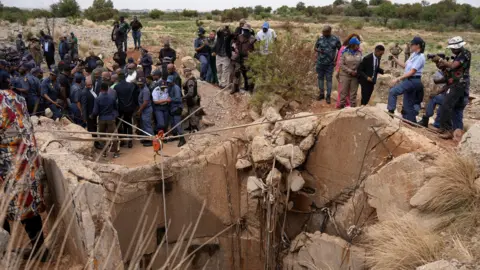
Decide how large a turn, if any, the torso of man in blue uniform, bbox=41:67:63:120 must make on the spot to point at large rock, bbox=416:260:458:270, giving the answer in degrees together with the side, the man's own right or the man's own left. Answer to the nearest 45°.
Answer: approximately 45° to the man's own right

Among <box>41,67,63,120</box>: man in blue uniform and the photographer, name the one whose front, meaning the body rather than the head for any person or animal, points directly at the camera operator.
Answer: the man in blue uniform

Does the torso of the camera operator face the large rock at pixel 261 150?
yes

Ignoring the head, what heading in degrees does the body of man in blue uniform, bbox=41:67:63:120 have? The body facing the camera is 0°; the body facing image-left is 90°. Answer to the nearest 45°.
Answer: approximately 315°

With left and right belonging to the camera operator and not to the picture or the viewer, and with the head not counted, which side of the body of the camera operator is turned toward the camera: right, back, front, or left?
left

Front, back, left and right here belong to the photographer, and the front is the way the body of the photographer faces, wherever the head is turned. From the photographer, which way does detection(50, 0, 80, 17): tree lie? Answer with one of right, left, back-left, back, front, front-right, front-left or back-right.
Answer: front-right

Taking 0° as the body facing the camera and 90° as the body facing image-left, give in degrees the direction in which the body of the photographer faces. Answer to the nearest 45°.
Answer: approximately 90°

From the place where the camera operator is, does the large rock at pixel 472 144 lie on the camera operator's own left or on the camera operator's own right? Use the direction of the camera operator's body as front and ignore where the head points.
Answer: on the camera operator's own left
